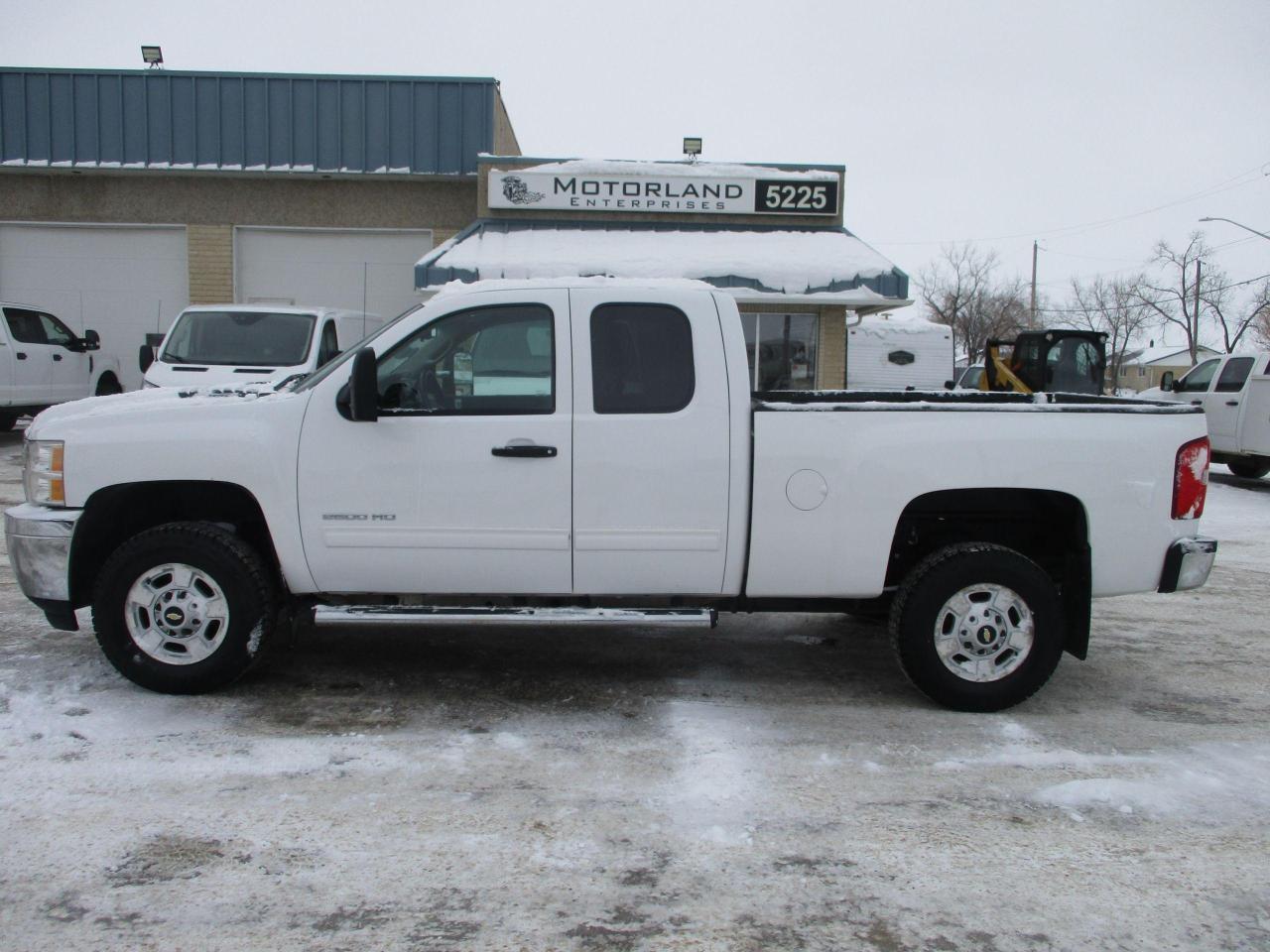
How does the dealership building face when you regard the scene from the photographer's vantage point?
facing the viewer

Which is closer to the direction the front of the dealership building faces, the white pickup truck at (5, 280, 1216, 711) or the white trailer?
the white pickup truck

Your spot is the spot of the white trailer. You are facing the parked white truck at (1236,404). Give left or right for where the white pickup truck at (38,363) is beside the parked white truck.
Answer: right

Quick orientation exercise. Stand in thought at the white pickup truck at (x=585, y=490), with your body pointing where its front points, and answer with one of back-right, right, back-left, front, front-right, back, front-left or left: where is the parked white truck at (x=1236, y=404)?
back-right

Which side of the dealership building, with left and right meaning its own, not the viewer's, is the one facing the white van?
front

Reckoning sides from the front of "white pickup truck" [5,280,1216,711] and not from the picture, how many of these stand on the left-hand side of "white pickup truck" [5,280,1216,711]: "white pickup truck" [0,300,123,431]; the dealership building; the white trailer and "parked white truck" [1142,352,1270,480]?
0

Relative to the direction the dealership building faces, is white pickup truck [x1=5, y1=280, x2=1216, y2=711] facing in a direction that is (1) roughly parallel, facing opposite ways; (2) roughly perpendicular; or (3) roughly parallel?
roughly perpendicular

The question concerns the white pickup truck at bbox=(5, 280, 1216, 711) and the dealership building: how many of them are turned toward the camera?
1

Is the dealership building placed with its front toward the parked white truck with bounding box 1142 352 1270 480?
no

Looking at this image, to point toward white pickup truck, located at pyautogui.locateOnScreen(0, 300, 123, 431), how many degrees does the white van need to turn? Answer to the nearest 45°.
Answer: approximately 90° to its right

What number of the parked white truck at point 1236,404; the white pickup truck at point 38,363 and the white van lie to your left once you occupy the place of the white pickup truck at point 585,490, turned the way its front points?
0

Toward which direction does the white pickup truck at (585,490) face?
to the viewer's left

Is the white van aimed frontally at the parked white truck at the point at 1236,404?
no

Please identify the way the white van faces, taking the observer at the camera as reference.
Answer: facing the viewer and to the left of the viewer

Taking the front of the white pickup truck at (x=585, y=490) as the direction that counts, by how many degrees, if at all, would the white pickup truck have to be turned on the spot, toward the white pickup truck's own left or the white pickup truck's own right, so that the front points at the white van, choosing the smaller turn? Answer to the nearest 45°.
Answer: approximately 45° to the white pickup truck's own right

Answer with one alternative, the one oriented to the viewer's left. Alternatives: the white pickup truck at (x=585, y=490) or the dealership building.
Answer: the white pickup truck
